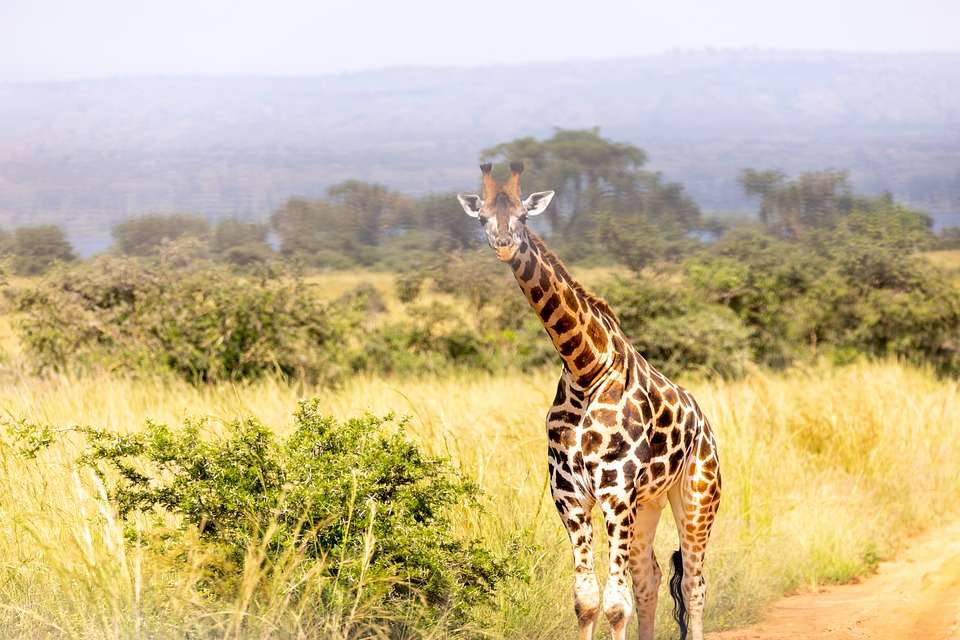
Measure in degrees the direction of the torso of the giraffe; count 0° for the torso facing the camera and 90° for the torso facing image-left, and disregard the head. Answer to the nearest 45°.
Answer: approximately 45°

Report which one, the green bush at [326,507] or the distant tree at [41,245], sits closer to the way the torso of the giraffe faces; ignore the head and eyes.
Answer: the green bush

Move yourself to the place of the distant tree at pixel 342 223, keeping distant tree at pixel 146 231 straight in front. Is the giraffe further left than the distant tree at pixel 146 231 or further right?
left

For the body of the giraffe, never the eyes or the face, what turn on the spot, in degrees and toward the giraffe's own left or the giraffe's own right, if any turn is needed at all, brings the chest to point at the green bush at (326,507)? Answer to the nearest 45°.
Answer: approximately 45° to the giraffe's own right

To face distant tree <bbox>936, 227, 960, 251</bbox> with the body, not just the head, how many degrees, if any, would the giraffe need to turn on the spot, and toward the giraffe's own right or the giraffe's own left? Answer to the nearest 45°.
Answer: approximately 135° to the giraffe's own right

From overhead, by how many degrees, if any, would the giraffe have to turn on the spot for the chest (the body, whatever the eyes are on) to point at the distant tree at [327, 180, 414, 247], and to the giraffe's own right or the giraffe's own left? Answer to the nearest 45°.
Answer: approximately 135° to the giraffe's own right

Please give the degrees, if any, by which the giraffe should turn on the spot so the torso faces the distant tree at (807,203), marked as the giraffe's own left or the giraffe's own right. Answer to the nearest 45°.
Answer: approximately 135° to the giraffe's own right

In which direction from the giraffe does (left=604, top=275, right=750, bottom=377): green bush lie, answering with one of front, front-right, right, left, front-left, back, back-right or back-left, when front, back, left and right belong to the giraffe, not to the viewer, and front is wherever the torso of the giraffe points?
back-right

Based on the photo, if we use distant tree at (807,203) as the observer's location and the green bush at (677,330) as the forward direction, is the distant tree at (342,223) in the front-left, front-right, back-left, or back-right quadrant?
front-right

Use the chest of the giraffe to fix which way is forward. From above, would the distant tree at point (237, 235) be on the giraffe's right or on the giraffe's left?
on the giraffe's right

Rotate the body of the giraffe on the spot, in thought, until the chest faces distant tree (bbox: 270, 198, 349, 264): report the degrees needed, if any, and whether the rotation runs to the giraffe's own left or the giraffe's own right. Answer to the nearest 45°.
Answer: approximately 135° to the giraffe's own right

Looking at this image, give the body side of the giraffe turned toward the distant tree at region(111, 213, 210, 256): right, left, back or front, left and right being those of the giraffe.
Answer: right

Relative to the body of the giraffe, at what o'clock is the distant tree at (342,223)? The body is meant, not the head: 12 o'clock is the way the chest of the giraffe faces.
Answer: The distant tree is roughly at 4 o'clock from the giraffe.
